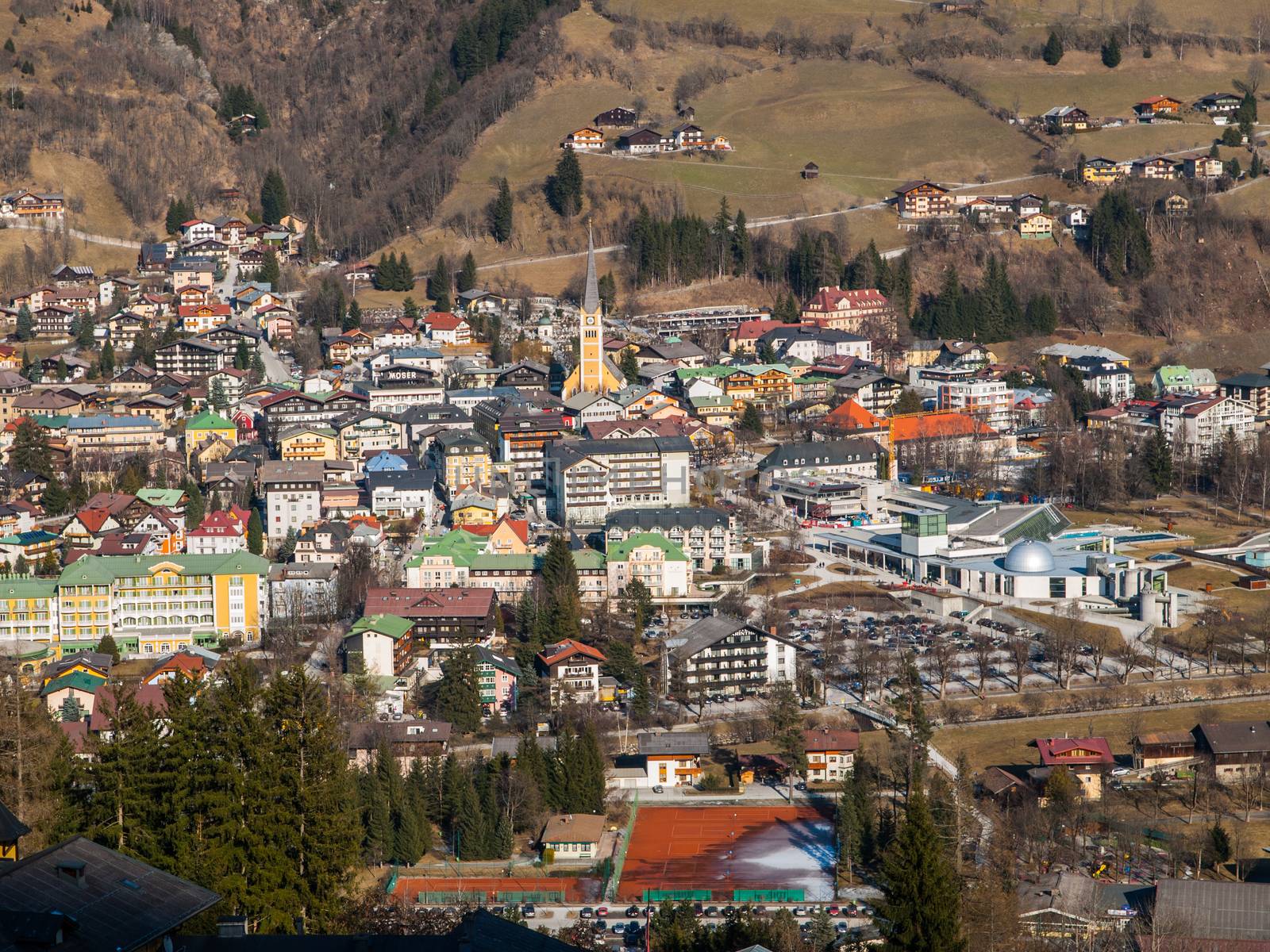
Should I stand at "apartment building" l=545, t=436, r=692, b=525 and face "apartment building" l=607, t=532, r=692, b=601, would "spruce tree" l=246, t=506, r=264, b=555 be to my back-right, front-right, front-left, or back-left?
front-right

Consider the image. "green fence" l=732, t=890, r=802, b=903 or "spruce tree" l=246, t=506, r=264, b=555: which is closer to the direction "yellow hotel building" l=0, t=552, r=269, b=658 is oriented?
the green fence

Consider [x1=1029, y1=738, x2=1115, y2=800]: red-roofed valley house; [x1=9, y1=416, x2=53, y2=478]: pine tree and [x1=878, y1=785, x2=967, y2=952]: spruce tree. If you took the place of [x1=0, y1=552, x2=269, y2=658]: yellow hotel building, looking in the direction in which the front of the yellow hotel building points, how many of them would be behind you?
1

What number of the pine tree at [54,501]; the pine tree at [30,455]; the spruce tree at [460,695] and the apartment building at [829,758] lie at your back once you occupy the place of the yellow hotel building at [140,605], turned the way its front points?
2

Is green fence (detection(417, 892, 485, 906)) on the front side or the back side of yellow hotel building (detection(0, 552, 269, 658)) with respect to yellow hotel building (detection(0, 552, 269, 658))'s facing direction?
on the front side

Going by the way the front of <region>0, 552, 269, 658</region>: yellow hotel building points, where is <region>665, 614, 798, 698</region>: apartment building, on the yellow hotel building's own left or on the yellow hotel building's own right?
on the yellow hotel building's own left

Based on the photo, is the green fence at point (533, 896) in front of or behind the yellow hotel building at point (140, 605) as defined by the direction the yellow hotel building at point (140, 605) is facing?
in front

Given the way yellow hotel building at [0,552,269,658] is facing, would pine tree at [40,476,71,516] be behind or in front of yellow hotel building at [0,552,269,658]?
behind

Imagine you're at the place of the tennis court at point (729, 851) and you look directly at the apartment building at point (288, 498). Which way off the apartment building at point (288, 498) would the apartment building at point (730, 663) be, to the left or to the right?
right

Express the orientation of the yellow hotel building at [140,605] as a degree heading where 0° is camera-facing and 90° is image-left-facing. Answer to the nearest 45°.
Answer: approximately 0°

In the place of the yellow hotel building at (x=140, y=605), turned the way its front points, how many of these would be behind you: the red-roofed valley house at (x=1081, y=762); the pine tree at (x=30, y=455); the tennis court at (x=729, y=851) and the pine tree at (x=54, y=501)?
2

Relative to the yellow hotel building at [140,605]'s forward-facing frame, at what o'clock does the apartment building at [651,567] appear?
The apartment building is roughly at 9 o'clock from the yellow hotel building.

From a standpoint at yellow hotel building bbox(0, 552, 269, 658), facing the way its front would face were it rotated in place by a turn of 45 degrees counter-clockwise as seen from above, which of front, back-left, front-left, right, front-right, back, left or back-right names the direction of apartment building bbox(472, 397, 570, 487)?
left

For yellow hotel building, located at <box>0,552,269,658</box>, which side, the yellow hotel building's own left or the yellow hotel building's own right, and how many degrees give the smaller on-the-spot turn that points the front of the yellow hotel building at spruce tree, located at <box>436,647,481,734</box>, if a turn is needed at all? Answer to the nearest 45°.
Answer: approximately 45° to the yellow hotel building's own left

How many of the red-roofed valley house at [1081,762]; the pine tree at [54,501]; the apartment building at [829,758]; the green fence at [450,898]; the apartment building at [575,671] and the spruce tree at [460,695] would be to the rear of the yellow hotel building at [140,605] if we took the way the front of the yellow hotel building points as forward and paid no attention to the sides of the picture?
1

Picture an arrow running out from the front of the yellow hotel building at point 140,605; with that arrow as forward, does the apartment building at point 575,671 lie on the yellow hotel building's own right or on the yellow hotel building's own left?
on the yellow hotel building's own left

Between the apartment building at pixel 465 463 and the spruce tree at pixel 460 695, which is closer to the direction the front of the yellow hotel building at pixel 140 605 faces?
the spruce tree

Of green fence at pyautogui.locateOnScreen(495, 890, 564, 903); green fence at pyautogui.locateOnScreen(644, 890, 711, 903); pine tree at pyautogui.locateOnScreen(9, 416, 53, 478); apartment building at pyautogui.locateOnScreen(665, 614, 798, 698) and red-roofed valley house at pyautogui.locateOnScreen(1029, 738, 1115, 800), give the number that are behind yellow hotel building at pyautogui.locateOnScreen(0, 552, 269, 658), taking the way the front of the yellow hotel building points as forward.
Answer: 1

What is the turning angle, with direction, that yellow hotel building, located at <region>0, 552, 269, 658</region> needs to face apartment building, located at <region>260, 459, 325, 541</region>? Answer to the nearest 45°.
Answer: approximately 135° to its left

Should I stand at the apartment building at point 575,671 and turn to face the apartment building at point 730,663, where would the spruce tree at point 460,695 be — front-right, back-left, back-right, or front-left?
back-right

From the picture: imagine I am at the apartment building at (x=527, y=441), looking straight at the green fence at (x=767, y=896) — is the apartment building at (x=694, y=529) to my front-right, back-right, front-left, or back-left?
front-left

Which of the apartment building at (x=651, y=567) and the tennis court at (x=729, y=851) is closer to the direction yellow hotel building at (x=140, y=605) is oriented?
the tennis court
